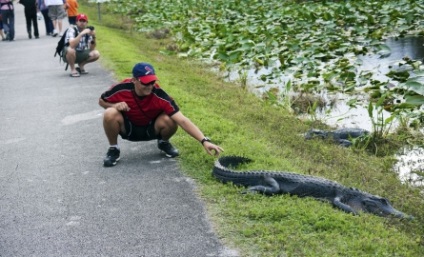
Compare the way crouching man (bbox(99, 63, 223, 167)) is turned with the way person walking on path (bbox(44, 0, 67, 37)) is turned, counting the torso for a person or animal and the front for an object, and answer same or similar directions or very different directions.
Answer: very different directions

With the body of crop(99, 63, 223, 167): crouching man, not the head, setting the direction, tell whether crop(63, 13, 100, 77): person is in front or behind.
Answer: behind

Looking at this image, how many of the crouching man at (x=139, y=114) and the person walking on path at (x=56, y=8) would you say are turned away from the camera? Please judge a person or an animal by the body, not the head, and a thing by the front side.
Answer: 1

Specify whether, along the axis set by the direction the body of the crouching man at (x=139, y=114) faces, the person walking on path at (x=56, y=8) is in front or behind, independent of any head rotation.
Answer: behind

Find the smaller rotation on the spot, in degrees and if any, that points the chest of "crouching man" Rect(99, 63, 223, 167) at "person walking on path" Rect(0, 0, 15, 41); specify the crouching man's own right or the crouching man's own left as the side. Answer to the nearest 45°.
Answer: approximately 180°

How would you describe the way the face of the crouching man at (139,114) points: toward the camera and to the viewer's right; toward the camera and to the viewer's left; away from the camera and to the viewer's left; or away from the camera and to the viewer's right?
toward the camera and to the viewer's right

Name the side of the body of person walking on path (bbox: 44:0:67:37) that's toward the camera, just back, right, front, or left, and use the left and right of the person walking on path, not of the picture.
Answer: back

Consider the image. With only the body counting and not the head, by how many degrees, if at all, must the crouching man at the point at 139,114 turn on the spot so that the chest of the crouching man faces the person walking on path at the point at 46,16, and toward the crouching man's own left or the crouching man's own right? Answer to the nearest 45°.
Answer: approximately 180°

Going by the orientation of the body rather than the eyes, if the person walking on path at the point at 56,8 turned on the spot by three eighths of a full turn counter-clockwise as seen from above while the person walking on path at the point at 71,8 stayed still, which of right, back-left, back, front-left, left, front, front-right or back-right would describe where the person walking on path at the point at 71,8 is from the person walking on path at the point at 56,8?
left
